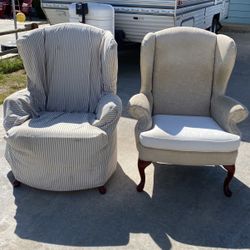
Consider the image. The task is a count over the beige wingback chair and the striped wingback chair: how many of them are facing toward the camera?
2

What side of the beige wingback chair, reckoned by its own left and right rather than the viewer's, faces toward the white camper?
back

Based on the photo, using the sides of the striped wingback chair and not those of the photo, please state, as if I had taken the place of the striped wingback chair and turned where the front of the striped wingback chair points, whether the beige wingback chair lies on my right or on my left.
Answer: on my left

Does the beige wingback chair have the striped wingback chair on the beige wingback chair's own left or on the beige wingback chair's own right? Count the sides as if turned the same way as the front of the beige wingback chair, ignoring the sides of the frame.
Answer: on the beige wingback chair's own right

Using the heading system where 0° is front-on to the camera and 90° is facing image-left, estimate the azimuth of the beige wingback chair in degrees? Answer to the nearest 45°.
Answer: approximately 0°

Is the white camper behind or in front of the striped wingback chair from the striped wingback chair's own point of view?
behind

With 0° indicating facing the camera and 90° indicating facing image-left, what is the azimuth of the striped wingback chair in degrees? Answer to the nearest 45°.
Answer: approximately 0°

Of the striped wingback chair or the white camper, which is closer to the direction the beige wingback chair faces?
the striped wingback chair
